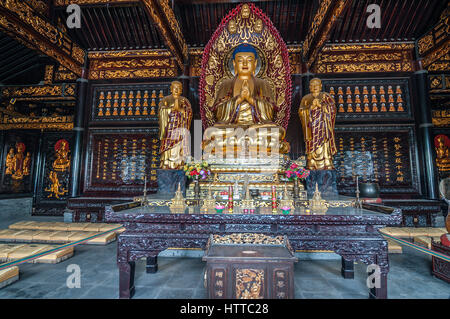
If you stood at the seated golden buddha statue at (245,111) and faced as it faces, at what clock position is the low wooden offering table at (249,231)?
The low wooden offering table is roughly at 12 o'clock from the seated golden buddha statue.

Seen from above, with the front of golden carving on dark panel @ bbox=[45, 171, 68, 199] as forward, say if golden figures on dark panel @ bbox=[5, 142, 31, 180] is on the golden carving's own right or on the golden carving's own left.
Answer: on the golden carving's own right

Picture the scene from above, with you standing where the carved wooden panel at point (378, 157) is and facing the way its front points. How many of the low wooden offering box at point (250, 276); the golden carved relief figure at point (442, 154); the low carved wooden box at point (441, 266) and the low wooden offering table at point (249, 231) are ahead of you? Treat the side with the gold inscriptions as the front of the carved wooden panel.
3

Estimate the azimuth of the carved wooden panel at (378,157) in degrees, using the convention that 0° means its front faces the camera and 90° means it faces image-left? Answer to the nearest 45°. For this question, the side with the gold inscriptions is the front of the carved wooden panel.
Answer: approximately 0°

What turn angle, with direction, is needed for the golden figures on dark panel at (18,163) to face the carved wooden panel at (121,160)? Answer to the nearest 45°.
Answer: approximately 45° to its left
